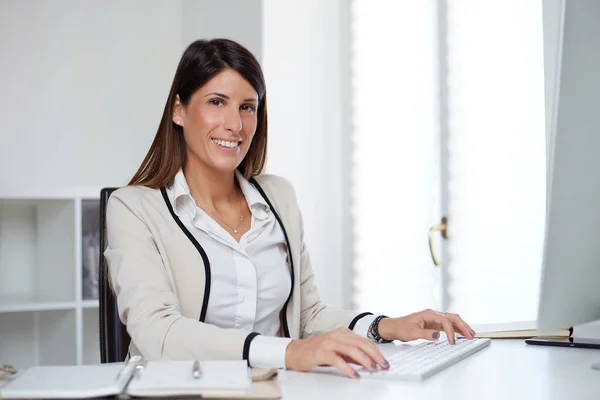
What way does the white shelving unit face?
toward the camera

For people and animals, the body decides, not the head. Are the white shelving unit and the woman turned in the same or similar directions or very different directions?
same or similar directions

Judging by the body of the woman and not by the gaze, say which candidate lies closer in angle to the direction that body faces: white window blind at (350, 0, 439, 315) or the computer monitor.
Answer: the computer monitor

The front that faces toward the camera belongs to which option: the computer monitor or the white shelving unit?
the white shelving unit

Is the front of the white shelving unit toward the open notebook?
yes

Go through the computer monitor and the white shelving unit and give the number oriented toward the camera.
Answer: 1

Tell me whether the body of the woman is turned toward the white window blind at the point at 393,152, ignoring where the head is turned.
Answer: no

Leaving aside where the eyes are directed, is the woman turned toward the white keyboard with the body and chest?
yes

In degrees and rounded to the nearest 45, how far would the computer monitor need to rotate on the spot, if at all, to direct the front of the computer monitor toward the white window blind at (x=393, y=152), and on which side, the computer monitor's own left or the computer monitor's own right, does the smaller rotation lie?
approximately 45° to the computer monitor's own right

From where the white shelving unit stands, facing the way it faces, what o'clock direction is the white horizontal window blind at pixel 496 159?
The white horizontal window blind is roughly at 10 o'clock from the white shelving unit.

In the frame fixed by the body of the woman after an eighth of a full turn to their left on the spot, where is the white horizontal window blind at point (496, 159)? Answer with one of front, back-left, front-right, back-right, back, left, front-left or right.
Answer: front-left

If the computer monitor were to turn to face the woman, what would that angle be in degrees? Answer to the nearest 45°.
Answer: approximately 45° to its left

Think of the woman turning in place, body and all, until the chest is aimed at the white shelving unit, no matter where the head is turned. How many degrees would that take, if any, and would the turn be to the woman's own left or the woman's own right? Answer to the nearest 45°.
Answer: approximately 180°

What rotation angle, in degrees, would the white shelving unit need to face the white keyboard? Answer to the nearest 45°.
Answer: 0° — it already faces it

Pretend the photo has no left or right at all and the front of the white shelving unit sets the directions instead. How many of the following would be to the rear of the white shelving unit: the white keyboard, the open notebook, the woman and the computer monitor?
0

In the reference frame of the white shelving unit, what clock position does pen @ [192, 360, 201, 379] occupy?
The pen is roughly at 12 o'clock from the white shelving unit.

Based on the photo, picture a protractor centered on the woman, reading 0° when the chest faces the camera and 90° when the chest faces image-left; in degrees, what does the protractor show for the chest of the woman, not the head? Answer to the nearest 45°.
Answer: approximately 315°

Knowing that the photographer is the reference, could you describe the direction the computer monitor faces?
facing away from the viewer and to the left of the viewer

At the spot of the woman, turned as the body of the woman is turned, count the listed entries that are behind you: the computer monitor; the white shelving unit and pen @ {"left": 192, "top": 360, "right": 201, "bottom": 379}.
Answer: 1

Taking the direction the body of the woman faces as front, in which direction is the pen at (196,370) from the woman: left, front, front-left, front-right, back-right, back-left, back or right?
front-right
